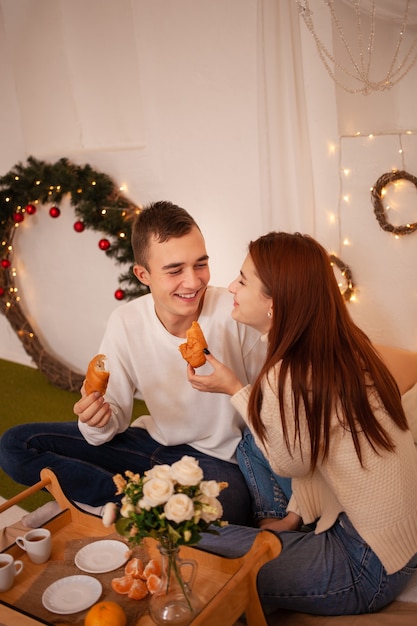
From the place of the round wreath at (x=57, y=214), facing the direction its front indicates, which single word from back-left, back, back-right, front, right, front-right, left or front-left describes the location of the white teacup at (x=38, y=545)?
front

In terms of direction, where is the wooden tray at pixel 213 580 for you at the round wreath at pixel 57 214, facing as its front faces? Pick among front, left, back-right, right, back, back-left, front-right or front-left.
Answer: front

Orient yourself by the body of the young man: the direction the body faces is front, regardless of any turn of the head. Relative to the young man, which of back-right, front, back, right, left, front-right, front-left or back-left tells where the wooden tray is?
front

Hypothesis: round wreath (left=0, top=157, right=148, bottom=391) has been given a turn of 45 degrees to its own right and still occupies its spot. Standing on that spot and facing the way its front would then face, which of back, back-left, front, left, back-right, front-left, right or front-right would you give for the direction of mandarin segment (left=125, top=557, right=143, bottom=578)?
front-left

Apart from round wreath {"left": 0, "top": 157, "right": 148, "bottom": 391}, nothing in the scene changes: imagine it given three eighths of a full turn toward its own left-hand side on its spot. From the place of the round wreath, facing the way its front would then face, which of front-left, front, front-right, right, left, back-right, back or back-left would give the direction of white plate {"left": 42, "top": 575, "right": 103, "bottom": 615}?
back-right

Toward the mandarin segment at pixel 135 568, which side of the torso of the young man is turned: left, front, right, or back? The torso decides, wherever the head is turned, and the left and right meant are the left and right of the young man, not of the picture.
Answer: front

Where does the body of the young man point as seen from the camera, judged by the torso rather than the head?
toward the camera

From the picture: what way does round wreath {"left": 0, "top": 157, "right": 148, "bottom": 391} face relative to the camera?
toward the camera

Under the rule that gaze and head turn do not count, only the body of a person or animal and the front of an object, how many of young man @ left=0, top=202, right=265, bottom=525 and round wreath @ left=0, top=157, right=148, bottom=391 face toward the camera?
2

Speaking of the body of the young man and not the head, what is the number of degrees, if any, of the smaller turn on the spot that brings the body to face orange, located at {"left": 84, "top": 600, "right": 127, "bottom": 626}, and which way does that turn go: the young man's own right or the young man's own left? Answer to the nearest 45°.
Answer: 0° — they already face it

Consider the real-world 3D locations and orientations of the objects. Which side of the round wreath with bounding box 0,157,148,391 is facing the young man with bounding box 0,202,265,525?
front

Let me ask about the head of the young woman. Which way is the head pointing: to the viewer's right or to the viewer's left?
to the viewer's left
